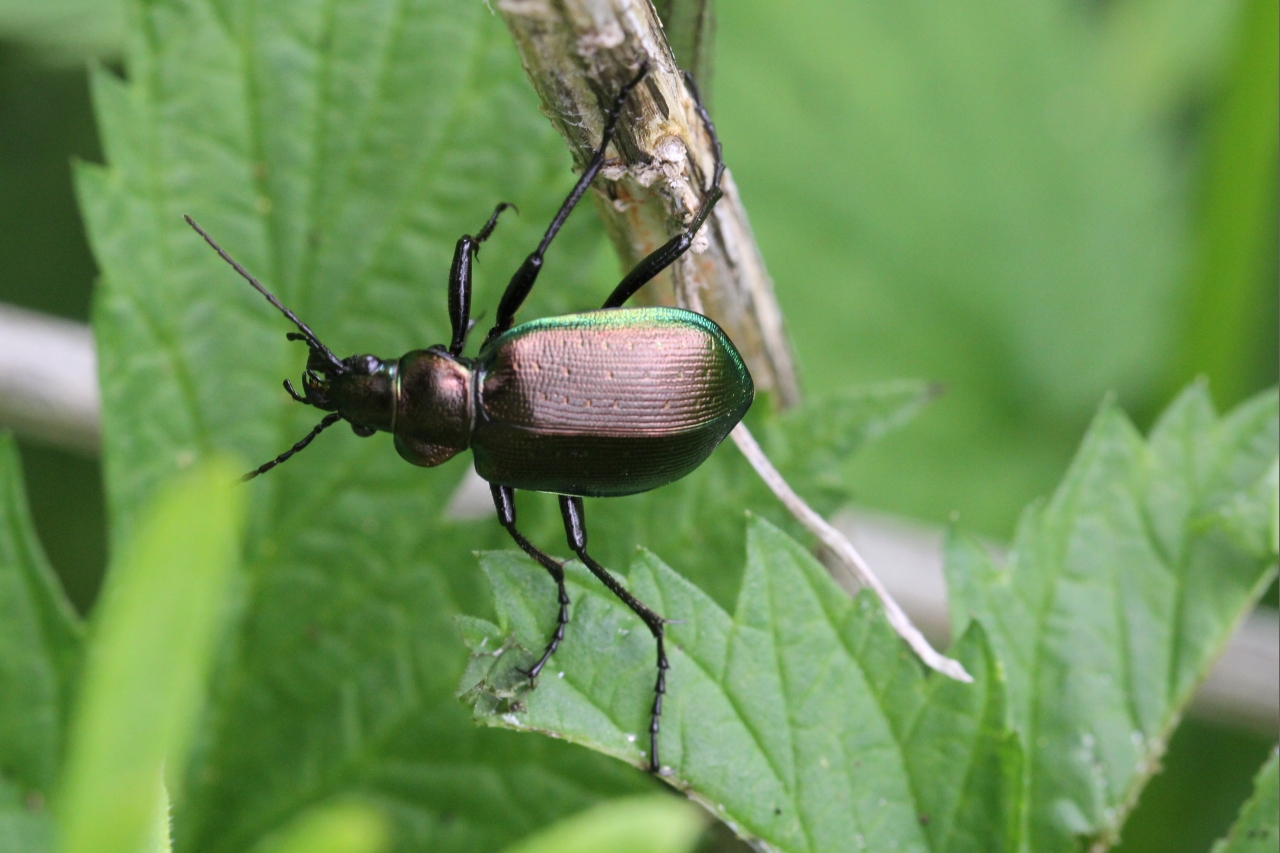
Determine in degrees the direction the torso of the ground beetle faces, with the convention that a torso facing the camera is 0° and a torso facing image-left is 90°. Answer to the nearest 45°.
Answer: approximately 90°

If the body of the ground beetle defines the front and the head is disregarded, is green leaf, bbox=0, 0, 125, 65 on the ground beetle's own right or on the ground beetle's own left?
on the ground beetle's own right

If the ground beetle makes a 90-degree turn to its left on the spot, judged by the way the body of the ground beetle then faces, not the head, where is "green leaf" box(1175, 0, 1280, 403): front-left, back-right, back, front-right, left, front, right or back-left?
back-left

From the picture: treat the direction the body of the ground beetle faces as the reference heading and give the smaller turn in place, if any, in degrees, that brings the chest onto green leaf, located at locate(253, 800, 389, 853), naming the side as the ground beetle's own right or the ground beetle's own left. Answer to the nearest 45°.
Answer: approximately 90° to the ground beetle's own left

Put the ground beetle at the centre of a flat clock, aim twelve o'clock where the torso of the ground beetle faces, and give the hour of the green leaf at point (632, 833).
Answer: The green leaf is roughly at 9 o'clock from the ground beetle.

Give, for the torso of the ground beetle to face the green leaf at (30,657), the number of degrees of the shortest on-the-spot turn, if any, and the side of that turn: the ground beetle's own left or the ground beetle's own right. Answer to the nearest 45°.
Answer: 0° — it already faces it

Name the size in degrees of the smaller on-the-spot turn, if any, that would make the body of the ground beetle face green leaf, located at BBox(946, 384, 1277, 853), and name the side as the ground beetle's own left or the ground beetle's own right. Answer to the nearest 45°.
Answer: approximately 180°

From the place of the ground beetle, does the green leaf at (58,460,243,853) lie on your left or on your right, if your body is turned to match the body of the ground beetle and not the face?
on your left
